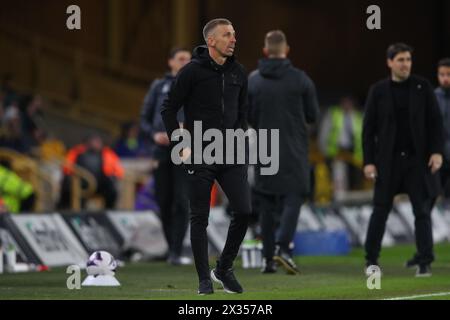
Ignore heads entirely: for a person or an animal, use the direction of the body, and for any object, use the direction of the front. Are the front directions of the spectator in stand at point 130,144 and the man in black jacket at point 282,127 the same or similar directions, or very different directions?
very different directions

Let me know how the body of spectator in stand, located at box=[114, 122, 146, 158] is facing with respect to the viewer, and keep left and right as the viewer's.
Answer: facing the viewer

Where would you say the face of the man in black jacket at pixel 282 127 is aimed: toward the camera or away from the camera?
away from the camera

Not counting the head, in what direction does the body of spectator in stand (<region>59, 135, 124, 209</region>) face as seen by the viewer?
toward the camera

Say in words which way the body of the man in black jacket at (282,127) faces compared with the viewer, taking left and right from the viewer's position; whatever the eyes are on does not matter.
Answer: facing away from the viewer

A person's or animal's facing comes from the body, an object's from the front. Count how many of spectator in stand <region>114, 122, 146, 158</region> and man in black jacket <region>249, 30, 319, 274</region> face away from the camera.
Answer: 1

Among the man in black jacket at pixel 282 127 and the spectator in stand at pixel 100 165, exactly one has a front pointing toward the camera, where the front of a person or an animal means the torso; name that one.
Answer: the spectator in stand

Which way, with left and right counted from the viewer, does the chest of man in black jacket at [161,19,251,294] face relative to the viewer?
facing the viewer and to the right of the viewer

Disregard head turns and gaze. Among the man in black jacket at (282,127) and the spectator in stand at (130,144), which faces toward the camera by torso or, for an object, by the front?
the spectator in stand

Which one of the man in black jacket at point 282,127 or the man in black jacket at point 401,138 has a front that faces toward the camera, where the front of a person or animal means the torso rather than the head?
the man in black jacket at point 401,138

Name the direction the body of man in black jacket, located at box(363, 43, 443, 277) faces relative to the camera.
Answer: toward the camera

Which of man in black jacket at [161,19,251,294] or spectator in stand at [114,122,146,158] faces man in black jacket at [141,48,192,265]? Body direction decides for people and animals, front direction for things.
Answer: the spectator in stand

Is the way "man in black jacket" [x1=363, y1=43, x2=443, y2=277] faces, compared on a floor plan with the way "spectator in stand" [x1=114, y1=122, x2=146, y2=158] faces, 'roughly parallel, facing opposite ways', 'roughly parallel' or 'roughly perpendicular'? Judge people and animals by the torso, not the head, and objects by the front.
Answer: roughly parallel

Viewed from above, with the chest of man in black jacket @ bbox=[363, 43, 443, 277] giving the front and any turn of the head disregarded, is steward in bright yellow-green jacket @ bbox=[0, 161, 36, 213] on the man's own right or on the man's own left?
on the man's own right

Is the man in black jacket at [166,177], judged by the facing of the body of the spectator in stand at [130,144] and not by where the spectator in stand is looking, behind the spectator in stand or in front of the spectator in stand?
in front

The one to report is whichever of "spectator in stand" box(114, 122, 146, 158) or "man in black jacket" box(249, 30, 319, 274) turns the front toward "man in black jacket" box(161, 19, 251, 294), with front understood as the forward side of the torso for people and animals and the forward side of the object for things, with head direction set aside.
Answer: the spectator in stand
